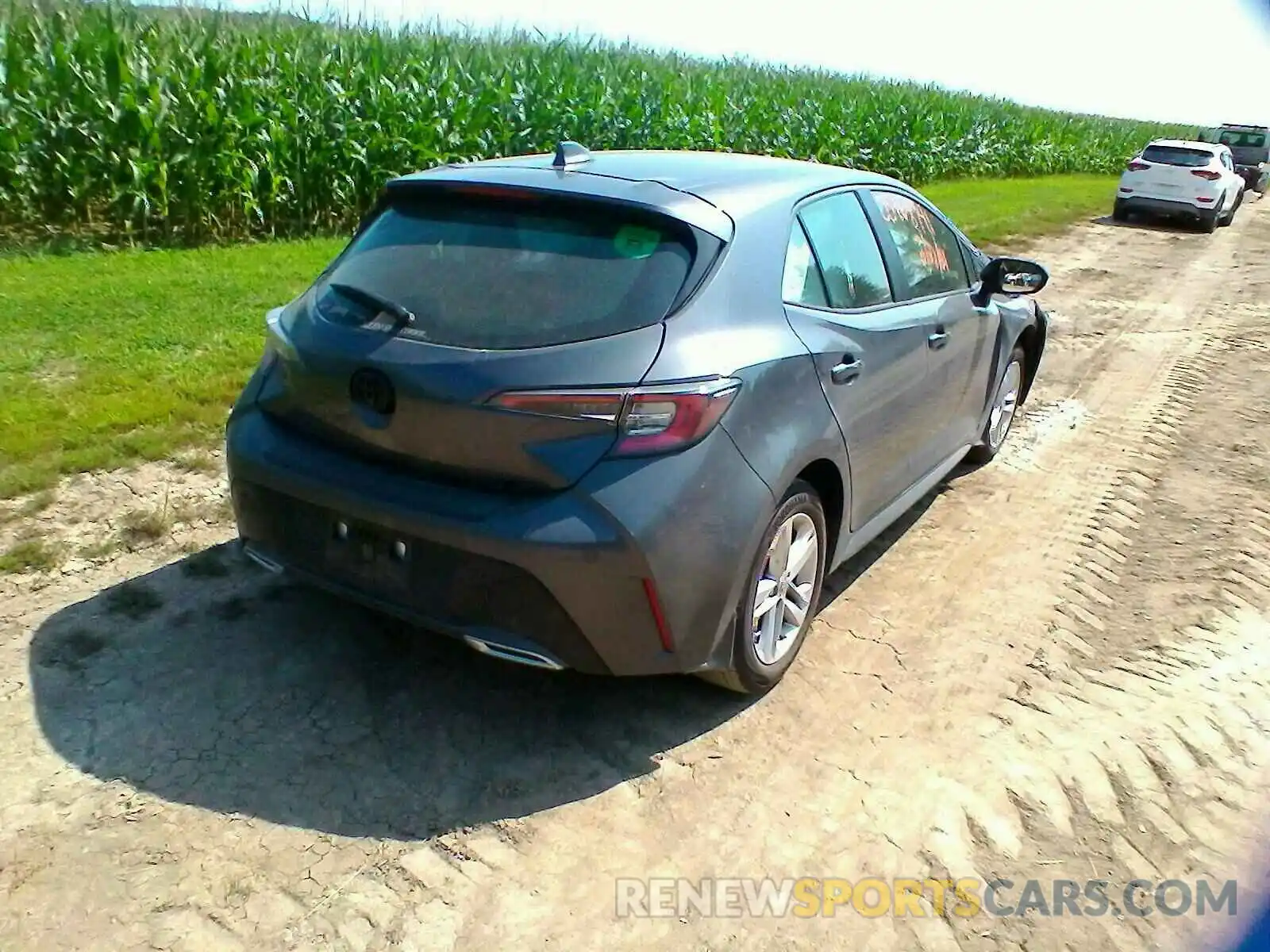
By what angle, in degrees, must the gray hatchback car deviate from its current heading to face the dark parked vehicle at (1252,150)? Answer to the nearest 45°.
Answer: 0° — it already faces it

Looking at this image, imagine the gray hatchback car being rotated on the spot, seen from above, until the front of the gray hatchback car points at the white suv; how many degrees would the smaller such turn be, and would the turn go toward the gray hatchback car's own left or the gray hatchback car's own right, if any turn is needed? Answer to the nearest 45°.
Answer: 0° — it already faces it

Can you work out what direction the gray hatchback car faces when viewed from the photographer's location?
facing away from the viewer and to the right of the viewer

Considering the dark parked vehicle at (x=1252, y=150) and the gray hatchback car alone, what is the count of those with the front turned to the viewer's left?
0
